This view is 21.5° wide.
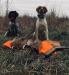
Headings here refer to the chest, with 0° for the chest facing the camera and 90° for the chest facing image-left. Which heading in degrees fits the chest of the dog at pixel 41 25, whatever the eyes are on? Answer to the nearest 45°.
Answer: approximately 0°
